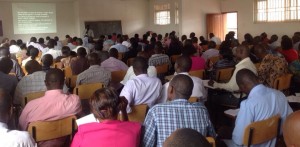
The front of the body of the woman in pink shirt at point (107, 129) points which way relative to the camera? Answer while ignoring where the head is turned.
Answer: away from the camera

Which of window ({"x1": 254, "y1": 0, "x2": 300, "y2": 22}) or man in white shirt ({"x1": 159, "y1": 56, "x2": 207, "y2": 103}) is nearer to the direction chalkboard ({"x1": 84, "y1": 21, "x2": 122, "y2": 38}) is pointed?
the man in white shirt

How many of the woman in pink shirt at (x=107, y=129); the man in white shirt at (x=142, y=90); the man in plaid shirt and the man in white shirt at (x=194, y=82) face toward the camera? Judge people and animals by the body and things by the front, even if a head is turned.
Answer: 0

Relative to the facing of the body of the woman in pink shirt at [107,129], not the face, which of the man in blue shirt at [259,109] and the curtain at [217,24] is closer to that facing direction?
the curtain

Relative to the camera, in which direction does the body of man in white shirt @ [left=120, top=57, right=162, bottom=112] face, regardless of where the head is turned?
away from the camera

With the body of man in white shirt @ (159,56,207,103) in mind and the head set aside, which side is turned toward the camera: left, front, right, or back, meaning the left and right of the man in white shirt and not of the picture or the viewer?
back

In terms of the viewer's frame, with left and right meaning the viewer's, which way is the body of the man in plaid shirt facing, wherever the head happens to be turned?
facing away from the viewer

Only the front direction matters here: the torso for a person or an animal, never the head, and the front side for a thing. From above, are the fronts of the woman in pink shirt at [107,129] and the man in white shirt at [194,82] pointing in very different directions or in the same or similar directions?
same or similar directions

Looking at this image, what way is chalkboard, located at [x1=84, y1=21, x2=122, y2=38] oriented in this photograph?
toward the camera

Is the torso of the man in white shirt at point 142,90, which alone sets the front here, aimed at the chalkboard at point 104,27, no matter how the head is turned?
yes

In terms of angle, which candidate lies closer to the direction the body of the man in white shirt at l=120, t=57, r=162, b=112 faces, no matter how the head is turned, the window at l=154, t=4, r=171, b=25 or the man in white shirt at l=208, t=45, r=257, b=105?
the window

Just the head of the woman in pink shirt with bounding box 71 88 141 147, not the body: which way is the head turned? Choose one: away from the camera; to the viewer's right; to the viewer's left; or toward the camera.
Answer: away from the camera

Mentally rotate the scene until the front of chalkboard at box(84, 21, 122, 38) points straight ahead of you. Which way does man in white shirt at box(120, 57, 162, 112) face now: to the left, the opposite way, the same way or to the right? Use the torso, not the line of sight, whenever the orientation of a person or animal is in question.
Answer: the opposite way

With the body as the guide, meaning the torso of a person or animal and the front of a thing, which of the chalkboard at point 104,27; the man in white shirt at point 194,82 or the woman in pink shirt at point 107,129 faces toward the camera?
the chalkboard

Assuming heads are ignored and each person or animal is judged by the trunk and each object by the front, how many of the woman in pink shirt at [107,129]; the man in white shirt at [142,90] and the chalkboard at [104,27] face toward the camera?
1
